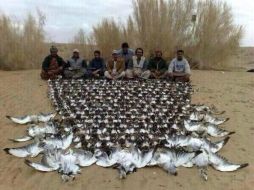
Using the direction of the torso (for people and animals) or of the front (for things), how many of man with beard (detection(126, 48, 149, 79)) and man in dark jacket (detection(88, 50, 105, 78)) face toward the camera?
2

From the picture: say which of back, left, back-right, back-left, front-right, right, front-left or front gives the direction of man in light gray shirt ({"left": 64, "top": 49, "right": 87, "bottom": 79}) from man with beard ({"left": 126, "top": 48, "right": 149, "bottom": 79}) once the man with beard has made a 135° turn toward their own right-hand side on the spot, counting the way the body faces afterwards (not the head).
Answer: front-left

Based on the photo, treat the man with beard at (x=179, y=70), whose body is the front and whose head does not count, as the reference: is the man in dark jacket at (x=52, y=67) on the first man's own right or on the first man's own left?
on the first man's own right

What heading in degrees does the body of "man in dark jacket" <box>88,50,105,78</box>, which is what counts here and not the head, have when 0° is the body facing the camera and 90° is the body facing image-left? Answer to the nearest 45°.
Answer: approximately 0°

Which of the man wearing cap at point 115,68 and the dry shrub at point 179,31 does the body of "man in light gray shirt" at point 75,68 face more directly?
the man wearing cap

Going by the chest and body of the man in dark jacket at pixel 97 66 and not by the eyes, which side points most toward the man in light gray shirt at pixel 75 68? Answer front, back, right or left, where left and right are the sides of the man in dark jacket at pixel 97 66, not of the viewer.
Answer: right

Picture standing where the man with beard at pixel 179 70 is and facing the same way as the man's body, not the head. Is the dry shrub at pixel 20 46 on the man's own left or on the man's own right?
on the man's own right

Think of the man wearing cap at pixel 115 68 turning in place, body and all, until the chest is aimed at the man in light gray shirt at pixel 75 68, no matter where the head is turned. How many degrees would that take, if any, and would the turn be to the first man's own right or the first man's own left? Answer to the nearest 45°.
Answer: approximately 90° to the first man's own right

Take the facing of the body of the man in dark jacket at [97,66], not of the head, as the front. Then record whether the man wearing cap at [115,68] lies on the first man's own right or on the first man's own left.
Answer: on the first man's own left
